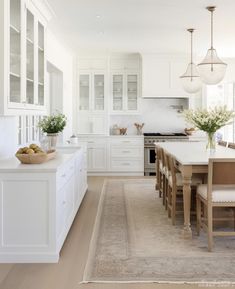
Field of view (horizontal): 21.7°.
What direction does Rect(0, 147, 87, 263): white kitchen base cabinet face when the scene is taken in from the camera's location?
facing to the right of the viewer

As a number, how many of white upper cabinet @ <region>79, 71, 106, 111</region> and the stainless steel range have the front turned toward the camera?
2

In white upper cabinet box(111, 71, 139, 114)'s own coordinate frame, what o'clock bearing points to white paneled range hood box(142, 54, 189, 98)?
white paneled range hood box(142, 54, 189, 98) is roughly at 10 o'clock from white upper cabinet box(111, 71, 139, 114).

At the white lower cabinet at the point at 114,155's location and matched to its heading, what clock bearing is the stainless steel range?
The stainless steel range is roughly at 9 o'clock from the white lower cabinet.

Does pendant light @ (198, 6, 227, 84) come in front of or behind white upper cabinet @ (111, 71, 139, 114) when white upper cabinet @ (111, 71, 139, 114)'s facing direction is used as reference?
in front

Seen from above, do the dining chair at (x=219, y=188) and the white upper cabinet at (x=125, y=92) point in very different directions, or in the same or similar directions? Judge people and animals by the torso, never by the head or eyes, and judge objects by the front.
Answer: very different directions
